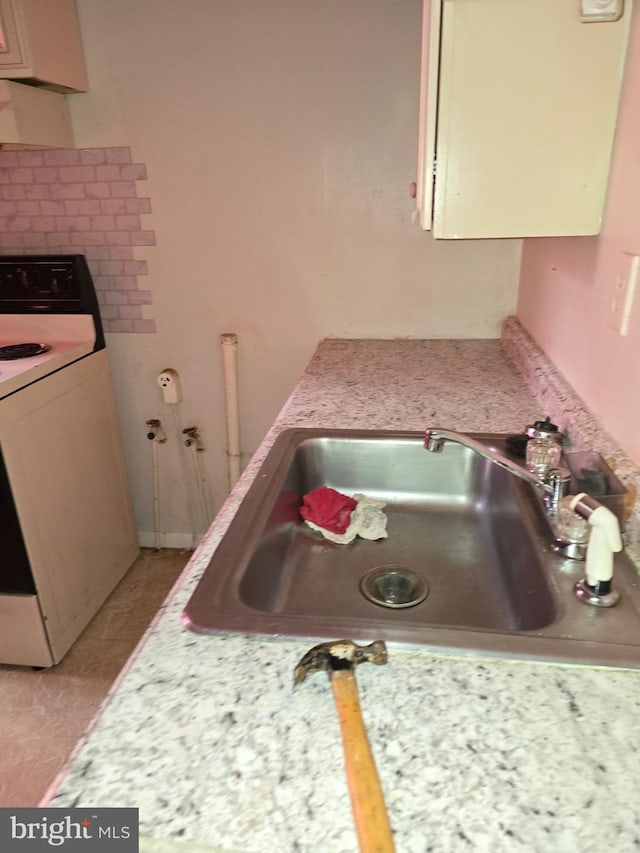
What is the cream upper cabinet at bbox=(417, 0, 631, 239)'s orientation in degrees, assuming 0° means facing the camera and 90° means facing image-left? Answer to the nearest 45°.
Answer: approximately 90°

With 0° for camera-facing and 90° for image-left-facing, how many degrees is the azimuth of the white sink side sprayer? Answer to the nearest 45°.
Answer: approximately 90°

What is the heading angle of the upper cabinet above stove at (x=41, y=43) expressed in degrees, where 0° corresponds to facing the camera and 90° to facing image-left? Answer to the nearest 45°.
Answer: approximately 45°

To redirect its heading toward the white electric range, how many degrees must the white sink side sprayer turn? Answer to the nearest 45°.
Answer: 0° — it already faces it

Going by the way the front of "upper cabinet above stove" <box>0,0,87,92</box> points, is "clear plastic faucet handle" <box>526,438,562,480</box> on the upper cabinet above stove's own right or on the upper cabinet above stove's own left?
on the upper cabinet above stove's own left

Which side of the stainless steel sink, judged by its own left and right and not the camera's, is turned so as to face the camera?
left
